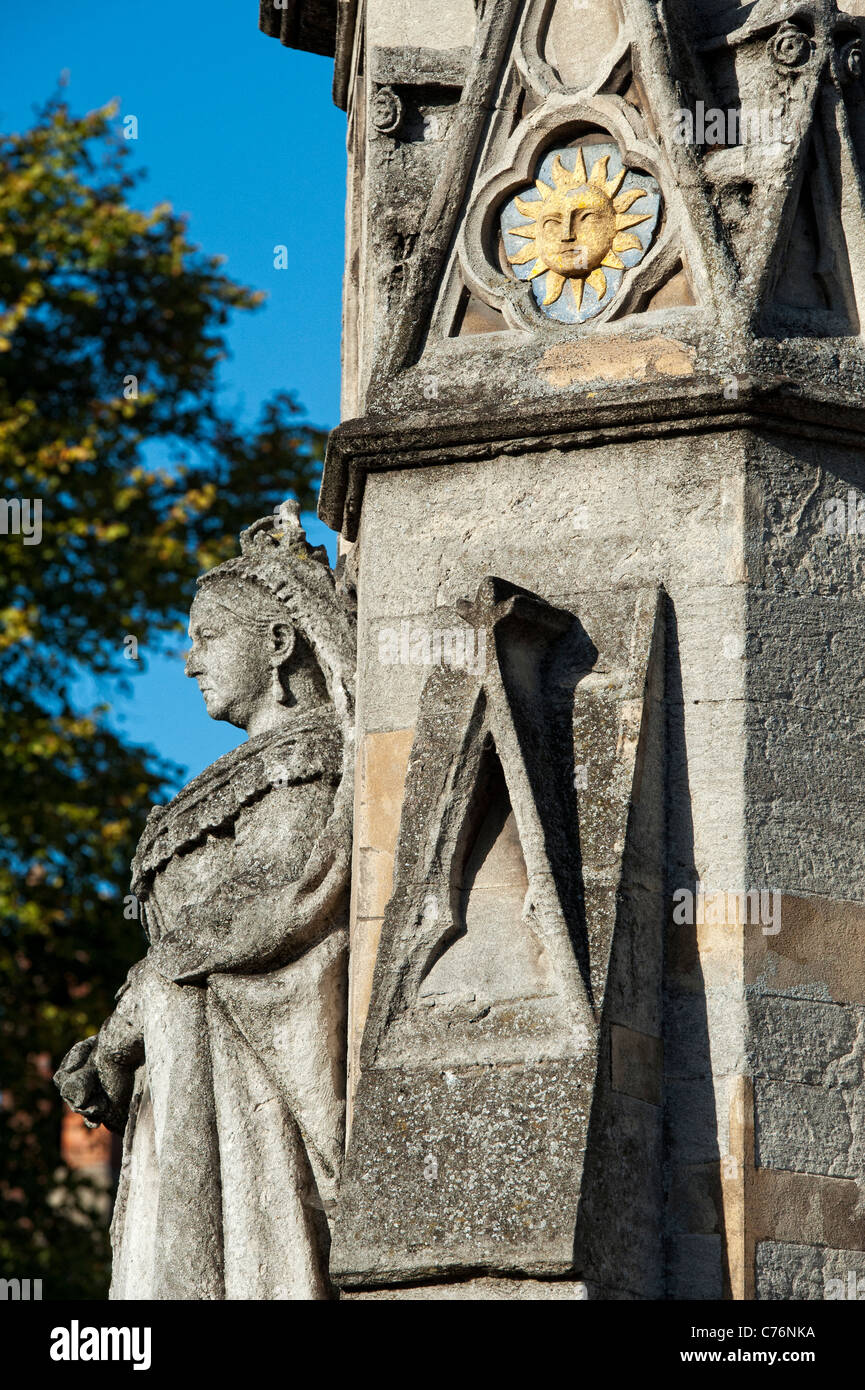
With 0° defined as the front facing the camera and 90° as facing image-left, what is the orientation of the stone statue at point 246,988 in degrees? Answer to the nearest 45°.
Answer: approximately 90°

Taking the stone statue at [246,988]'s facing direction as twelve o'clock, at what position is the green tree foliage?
The green tree foliage is roughly at 3 o'clock from the stone statue.
